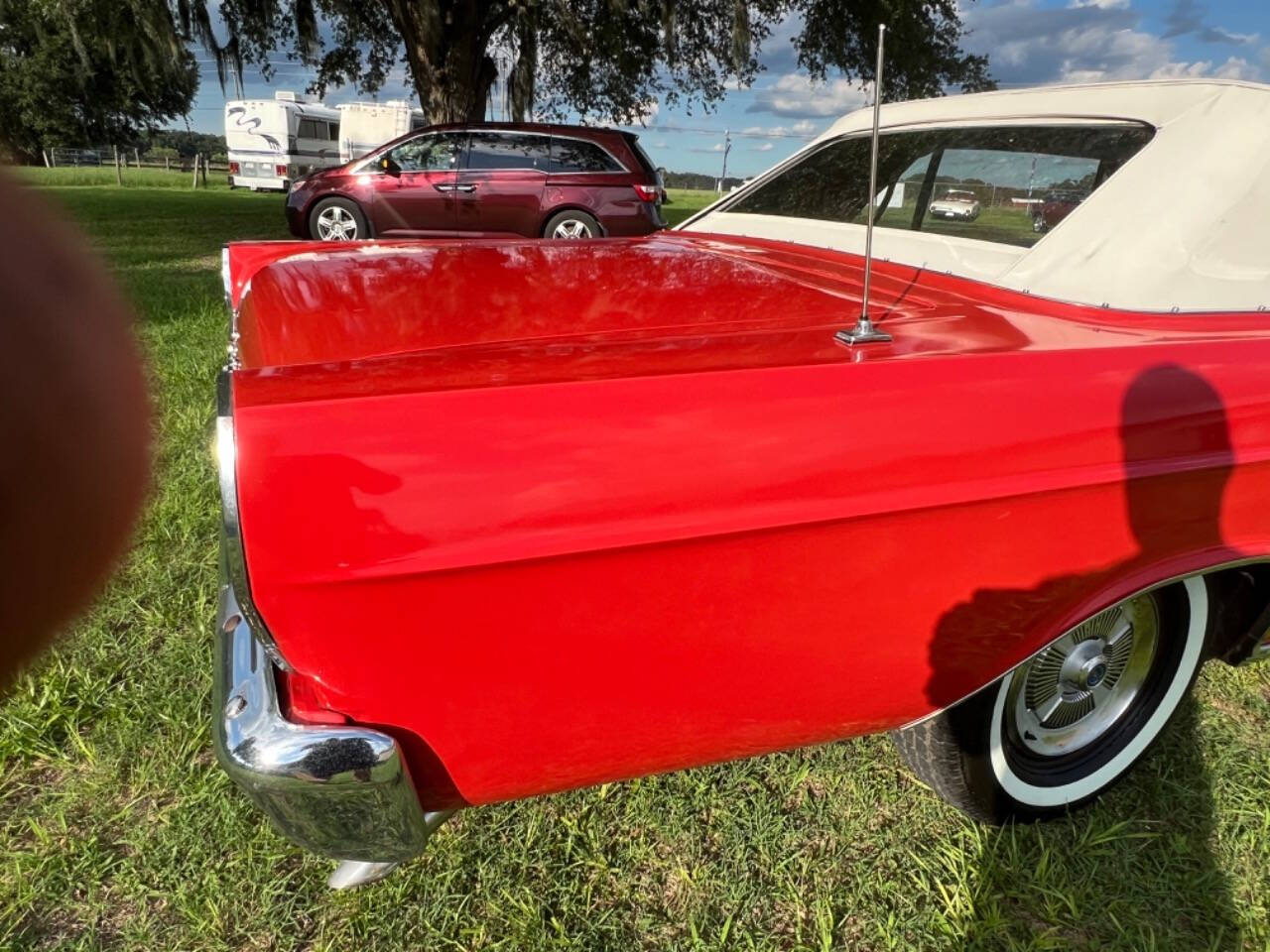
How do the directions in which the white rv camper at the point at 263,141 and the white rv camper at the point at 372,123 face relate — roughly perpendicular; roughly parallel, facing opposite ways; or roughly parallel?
roughly parallel

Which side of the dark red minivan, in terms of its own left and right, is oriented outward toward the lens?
left

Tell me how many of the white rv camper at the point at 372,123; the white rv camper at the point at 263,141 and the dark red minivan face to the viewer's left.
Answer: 1

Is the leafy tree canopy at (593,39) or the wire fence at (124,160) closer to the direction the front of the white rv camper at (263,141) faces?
the wire fence

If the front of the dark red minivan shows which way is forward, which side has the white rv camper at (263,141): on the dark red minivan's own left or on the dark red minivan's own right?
on the dark red minivan's own right

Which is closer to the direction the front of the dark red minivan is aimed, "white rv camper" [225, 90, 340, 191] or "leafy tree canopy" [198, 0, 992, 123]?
the white rv camper
